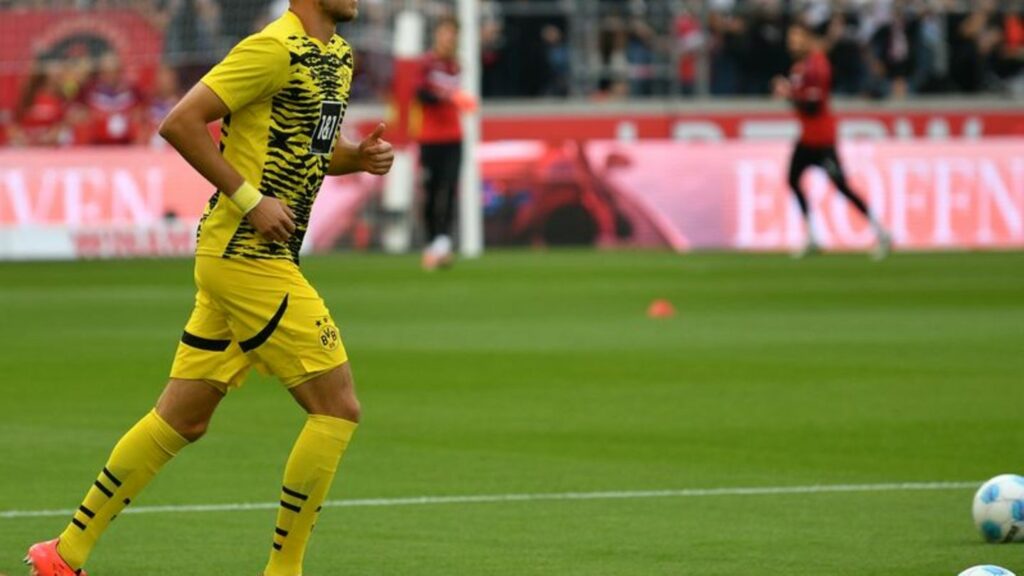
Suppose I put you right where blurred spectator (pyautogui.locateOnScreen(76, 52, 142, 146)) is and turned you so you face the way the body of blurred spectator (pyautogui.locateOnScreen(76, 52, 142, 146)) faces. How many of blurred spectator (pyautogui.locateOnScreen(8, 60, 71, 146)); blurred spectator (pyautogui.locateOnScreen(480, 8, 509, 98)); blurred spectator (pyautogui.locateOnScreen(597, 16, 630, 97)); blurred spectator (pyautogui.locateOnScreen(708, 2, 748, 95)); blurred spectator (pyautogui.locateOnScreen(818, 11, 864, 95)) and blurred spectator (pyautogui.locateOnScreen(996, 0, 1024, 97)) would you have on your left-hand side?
5
